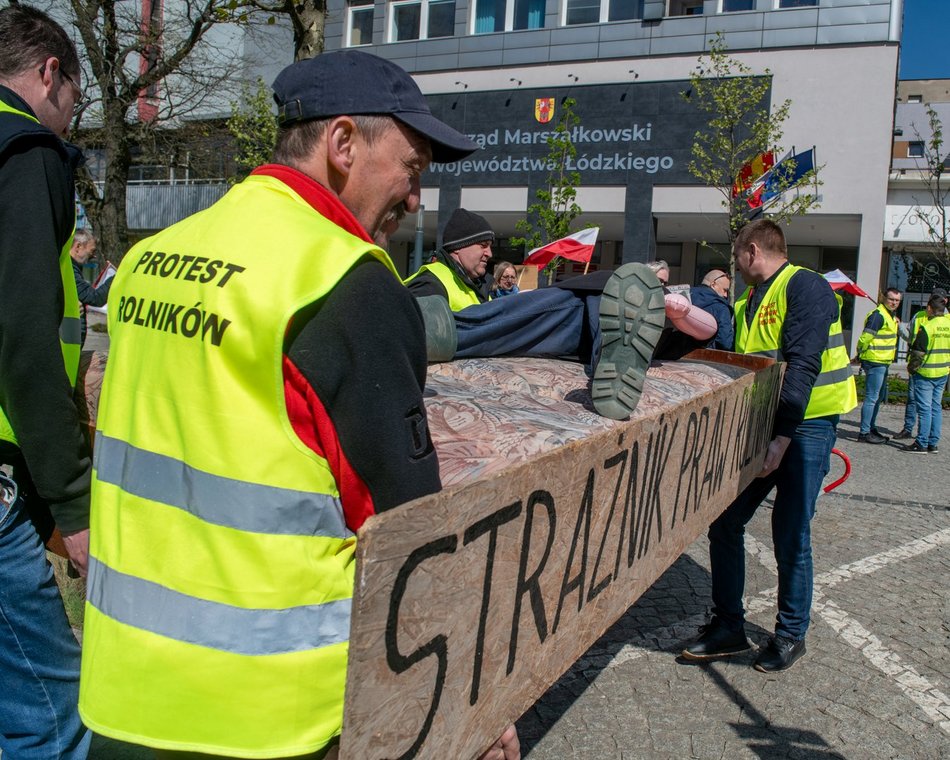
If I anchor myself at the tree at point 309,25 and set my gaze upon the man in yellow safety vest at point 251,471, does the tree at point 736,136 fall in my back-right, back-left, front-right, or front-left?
back-left

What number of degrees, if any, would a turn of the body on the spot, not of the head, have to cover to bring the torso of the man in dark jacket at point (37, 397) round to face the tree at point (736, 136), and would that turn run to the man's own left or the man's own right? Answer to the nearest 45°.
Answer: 0° — they already face it

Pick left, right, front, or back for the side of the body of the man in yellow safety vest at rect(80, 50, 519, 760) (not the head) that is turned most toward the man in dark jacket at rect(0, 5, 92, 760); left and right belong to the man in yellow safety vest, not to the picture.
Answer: left

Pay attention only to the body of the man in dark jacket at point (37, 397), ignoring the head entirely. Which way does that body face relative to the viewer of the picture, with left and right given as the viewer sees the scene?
facing away from the viewer and to the right of the viewer

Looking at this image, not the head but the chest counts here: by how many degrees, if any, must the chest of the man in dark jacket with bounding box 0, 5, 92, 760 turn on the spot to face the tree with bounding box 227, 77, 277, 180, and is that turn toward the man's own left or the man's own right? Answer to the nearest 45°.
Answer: approximately 45° to the man's own left

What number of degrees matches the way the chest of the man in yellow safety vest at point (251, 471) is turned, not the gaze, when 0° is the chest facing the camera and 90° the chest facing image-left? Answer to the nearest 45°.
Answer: approximately 225°

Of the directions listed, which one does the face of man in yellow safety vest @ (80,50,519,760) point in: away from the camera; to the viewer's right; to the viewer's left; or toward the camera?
to the viewer's right

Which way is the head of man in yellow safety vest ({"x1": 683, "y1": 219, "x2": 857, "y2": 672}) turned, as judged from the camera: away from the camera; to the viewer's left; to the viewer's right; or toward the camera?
to the viewer's left

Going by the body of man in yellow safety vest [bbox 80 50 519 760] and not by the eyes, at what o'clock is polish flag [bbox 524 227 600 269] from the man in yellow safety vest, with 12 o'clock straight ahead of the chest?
The polish flag is roughly at 11 o'clock from the man in yellow safety vest.

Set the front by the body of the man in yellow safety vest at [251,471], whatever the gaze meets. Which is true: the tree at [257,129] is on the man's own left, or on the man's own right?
on the man's own left

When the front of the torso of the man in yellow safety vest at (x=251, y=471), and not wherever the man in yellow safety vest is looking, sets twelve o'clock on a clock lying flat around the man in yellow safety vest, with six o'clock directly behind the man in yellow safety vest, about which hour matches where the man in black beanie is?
The man in black beanie is roughly at 11 o'clock from the man in yellow safety vest.
